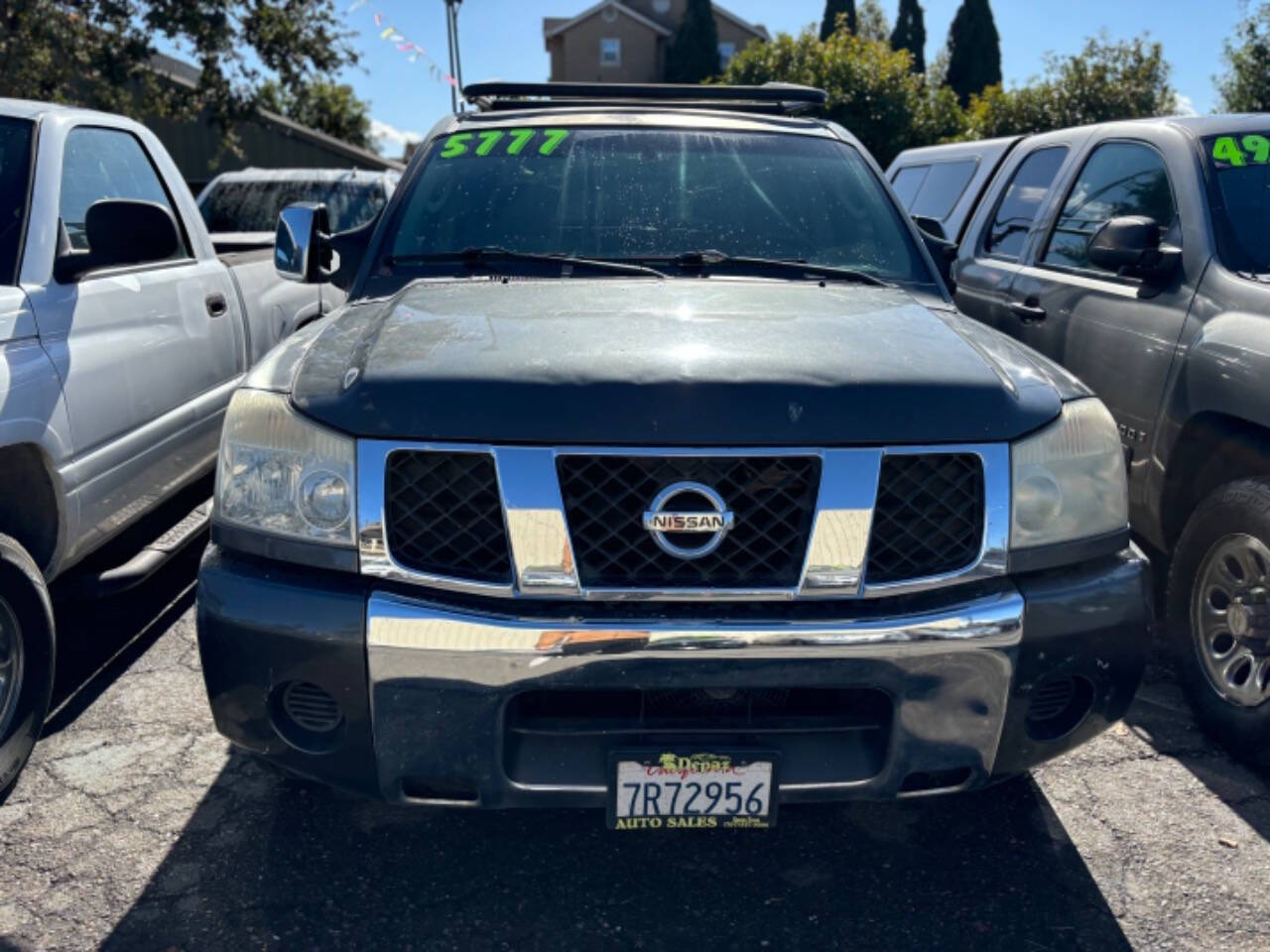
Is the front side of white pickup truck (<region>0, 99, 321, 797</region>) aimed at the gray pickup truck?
no

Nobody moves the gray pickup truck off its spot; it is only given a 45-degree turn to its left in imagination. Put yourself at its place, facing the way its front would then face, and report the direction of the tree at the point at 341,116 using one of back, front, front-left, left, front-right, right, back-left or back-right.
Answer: back-left

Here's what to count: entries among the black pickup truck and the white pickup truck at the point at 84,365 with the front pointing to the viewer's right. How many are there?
0

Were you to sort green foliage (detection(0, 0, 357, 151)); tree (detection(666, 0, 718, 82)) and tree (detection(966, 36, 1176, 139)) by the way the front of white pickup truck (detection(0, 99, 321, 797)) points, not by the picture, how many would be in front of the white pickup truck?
0

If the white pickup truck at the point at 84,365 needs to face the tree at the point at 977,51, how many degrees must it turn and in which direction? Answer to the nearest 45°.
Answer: approximately 180°

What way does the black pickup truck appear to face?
toward the camera

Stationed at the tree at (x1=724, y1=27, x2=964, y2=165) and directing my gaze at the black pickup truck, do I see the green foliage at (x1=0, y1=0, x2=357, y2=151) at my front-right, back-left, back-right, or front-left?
front-right

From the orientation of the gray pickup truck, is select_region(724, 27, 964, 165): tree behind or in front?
behind

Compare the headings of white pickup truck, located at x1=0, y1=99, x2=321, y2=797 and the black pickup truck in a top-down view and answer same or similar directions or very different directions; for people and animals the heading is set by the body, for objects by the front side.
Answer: same or similar directions

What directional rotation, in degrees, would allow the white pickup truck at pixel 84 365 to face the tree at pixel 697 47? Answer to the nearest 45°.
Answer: approximately 180°

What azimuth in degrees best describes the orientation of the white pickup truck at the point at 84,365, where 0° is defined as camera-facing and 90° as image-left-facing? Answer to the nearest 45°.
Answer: approximately 45°

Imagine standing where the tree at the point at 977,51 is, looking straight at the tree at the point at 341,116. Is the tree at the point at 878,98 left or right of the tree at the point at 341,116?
left

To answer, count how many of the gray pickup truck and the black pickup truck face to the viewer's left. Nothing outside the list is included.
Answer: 0

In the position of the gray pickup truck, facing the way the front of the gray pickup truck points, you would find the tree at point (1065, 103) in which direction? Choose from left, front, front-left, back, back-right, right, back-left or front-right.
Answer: back-left

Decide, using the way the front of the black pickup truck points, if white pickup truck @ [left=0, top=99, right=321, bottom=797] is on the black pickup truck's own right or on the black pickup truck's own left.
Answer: on the black pickup truck's own right

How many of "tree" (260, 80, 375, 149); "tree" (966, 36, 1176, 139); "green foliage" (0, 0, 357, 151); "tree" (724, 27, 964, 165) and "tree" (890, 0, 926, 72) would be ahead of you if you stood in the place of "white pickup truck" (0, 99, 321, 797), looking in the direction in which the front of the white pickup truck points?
0

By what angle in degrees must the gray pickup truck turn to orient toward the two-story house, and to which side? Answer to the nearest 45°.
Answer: approximately 180°

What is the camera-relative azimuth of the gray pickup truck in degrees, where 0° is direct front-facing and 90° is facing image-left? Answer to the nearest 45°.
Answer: approximately 315°

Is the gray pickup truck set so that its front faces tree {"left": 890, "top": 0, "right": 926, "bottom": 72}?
no

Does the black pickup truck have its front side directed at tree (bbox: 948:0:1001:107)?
no

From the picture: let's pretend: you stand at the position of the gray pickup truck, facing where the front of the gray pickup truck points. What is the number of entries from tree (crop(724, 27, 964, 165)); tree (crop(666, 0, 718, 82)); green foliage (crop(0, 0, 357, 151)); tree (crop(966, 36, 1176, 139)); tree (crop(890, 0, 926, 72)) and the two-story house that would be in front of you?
0

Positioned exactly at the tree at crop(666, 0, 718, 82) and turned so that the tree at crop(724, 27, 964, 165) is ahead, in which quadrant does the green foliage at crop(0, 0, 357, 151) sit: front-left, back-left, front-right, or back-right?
front-right
